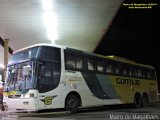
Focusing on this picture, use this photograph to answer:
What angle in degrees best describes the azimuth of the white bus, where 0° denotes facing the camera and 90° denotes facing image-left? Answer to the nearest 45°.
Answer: approximately 45°
